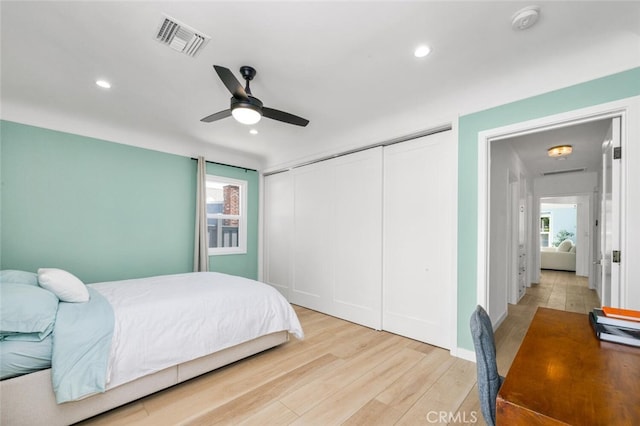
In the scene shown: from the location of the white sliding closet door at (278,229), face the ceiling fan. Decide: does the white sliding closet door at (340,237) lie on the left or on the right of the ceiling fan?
left

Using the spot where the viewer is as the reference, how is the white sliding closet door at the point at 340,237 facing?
facing the viewer and to the left of the viewer

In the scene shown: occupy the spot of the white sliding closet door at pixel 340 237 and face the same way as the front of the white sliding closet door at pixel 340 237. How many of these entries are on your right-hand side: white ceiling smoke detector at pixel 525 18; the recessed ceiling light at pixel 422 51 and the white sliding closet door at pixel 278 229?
1

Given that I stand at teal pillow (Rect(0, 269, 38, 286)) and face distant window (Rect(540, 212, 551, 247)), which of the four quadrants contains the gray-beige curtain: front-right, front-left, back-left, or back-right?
front-left

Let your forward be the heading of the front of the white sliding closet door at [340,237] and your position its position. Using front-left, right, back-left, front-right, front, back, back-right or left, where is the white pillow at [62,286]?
front

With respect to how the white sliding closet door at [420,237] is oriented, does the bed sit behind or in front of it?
in front

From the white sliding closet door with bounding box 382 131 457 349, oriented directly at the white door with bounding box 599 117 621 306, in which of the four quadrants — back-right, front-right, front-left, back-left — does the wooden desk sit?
front-right

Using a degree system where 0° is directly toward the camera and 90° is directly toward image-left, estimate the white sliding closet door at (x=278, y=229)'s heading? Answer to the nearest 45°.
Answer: approximately 45°

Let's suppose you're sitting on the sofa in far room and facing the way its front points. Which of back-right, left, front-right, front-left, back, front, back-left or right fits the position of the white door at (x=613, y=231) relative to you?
left

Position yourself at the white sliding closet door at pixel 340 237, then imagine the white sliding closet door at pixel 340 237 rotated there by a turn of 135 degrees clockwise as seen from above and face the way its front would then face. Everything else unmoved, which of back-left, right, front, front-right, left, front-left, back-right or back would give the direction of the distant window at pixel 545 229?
front-right

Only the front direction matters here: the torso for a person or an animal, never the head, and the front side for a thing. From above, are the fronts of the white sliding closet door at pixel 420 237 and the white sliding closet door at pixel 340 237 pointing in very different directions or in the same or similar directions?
same or similar directions

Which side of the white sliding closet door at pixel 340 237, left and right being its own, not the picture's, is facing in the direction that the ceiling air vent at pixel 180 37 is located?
front
